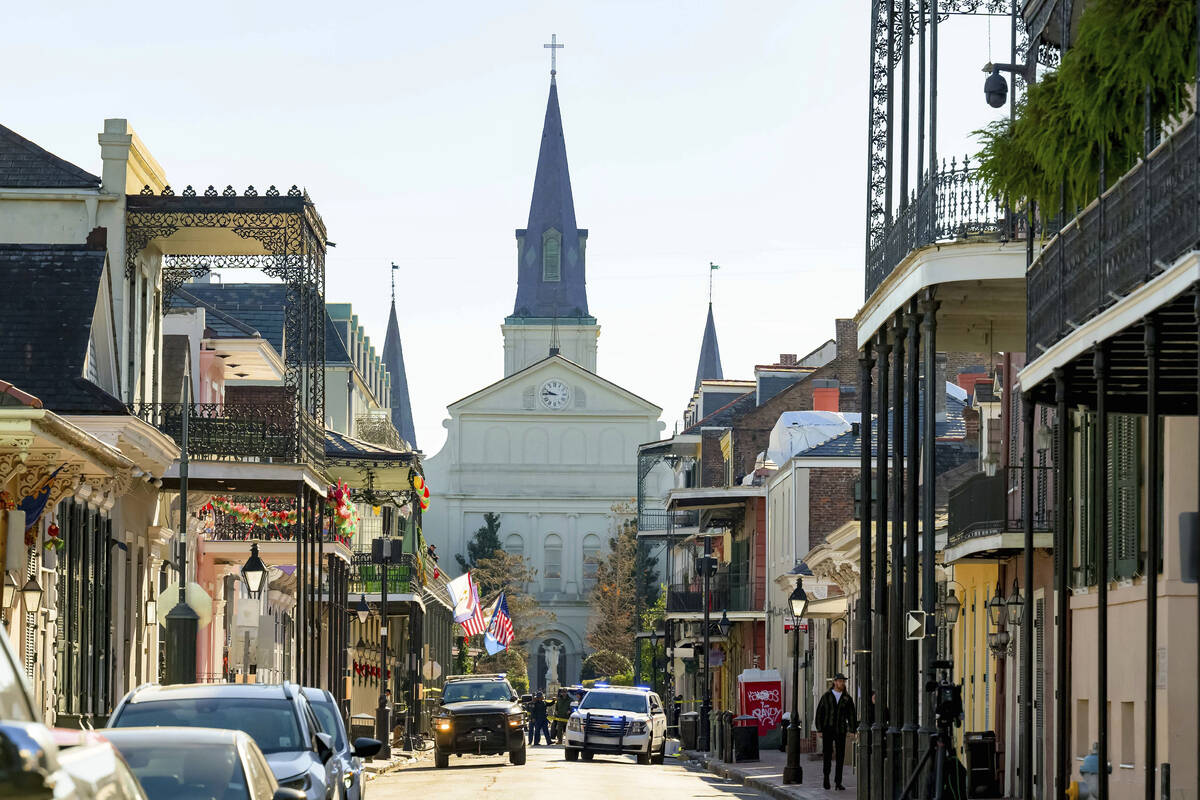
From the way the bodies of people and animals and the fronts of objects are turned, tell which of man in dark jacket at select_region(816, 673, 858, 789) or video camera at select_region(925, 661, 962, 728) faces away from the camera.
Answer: the video camera

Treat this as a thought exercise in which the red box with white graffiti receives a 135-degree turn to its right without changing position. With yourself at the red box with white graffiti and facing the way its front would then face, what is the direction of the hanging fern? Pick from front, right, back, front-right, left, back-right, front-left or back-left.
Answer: back-left

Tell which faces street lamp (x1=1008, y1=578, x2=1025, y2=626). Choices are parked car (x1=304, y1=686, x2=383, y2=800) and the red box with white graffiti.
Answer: the red box with white graffiti

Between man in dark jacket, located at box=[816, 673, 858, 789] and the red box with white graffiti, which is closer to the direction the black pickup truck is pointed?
the man in dark jacket

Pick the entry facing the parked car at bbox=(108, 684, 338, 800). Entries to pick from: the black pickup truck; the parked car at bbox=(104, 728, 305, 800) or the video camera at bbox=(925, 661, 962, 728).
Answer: the black pickup truck

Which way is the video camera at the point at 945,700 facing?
away from the camera

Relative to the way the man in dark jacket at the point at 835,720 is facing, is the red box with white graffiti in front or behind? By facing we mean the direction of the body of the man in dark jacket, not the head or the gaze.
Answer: behind

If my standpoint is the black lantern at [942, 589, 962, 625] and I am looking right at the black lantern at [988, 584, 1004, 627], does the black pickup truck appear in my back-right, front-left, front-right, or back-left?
back-right

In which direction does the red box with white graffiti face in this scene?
toward the camera

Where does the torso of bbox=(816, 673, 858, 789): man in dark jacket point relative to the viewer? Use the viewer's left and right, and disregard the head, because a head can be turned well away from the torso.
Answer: facing the viewer

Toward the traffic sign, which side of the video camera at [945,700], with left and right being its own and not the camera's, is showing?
front

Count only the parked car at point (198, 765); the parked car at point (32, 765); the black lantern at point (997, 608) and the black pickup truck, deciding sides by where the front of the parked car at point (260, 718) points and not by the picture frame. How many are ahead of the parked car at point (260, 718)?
2
